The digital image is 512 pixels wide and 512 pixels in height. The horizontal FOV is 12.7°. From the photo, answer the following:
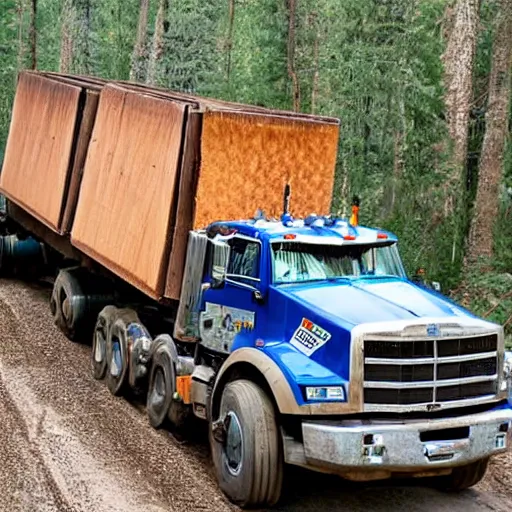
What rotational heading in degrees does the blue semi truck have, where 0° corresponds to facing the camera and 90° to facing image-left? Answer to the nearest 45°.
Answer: approximately 315°
